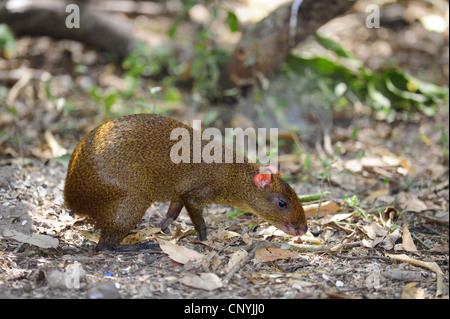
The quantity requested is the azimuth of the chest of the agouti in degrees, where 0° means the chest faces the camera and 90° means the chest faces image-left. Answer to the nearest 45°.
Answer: approximately 270°

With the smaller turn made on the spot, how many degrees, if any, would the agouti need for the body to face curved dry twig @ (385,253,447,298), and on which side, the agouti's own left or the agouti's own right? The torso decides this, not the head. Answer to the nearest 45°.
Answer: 0° — it already faces it

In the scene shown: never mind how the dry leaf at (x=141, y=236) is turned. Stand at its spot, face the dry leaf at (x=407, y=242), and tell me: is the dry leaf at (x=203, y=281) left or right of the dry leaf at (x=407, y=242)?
right

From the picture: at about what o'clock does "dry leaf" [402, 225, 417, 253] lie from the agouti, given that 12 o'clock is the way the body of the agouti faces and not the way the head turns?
The dry leaf is roughly at 12 o'clock from the agouti.

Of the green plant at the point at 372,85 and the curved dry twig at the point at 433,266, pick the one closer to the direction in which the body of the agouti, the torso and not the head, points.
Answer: the curved dry twig

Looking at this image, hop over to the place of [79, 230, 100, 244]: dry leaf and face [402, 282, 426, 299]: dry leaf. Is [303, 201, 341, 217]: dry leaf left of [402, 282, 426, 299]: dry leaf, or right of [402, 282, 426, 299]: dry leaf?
left

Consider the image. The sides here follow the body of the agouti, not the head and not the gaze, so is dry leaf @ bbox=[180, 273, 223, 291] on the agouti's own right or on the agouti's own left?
on the agouti's own right

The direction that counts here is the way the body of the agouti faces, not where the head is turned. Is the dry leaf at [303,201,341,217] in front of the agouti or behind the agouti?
in front

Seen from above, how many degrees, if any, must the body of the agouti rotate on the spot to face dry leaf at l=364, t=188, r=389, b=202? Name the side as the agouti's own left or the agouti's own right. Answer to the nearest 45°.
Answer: approximately 45° to the agouti's own left
